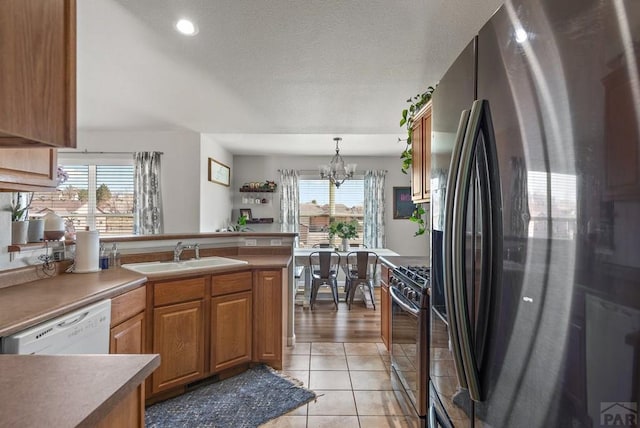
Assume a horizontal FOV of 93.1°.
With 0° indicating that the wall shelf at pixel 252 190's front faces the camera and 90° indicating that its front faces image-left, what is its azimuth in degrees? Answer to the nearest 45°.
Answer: approximately 0°

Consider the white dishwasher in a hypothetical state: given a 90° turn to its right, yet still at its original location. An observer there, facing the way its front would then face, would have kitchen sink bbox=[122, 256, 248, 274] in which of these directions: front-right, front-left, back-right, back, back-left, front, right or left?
back

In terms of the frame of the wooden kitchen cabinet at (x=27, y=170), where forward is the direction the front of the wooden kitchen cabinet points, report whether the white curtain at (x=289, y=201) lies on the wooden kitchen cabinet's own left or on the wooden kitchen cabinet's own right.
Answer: on the wooden kitchen cabinet's own left

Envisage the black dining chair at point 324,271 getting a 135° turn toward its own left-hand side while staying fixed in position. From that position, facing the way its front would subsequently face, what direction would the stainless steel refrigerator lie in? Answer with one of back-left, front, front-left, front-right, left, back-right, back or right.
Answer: front-left

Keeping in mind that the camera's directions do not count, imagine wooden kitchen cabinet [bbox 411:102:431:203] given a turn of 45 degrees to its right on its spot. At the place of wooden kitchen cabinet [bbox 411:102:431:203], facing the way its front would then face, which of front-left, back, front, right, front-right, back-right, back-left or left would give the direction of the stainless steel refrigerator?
back-left

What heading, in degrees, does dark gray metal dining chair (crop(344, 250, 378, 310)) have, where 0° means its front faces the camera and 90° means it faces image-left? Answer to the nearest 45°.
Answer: approximately 180°

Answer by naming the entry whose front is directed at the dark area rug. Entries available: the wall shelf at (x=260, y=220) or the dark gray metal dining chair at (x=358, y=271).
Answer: the wall shelf

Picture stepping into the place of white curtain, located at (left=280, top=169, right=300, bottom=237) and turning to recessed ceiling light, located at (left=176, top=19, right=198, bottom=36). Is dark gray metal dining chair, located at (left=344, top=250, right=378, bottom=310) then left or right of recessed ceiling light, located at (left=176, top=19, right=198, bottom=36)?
left

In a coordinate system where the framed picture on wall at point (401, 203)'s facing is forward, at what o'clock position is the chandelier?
The chandelier is roughly at 1 o'clock from the framed picture on wall.

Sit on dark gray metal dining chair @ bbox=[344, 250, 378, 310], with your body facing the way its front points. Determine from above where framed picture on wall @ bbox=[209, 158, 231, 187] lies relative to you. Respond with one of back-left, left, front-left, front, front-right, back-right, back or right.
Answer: left

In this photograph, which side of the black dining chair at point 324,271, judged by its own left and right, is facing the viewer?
back
